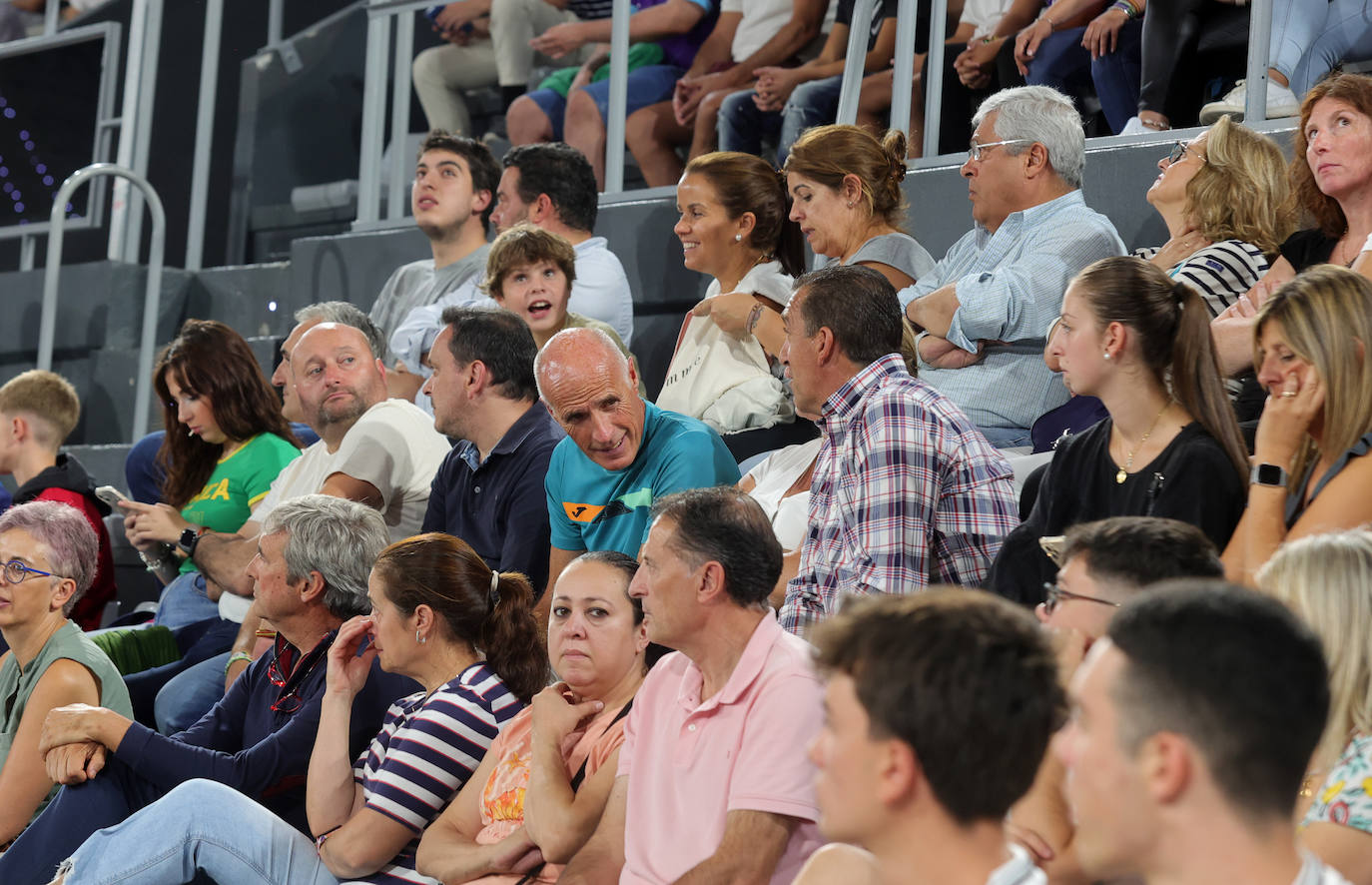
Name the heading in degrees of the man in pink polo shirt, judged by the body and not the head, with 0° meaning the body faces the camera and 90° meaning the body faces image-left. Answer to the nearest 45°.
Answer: approximately 45°

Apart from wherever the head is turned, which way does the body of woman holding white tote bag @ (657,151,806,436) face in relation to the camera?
to the viewer's left

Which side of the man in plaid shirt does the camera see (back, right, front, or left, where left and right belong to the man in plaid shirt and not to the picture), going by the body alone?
left

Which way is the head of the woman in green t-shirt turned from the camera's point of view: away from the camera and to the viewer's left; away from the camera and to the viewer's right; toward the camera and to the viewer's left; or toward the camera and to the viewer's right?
toward the camera and to the viewer's left

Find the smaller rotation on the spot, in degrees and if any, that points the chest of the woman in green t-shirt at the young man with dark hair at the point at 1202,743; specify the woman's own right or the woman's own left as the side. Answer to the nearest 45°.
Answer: approximately 45° to the woman's own left

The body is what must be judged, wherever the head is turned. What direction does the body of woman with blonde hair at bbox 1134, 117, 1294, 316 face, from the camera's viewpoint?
to the viewer's left

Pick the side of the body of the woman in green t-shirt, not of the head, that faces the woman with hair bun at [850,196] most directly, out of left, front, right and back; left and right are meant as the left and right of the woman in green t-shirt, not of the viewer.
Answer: left

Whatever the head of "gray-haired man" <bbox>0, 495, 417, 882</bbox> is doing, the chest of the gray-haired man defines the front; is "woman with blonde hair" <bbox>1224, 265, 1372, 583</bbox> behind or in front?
behind

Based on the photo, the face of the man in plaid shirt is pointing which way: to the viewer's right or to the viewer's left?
to the viewer's left

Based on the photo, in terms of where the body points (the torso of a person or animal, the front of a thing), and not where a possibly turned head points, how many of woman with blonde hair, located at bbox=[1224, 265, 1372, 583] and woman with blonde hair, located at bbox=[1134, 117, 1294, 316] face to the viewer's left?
2

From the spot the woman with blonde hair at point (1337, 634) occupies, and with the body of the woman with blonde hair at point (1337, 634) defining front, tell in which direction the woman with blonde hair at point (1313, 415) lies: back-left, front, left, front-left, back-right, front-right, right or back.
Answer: right

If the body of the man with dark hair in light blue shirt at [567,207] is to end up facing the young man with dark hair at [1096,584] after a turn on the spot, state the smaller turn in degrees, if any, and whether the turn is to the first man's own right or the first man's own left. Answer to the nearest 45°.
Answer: approximately 90° to the first man's own left
